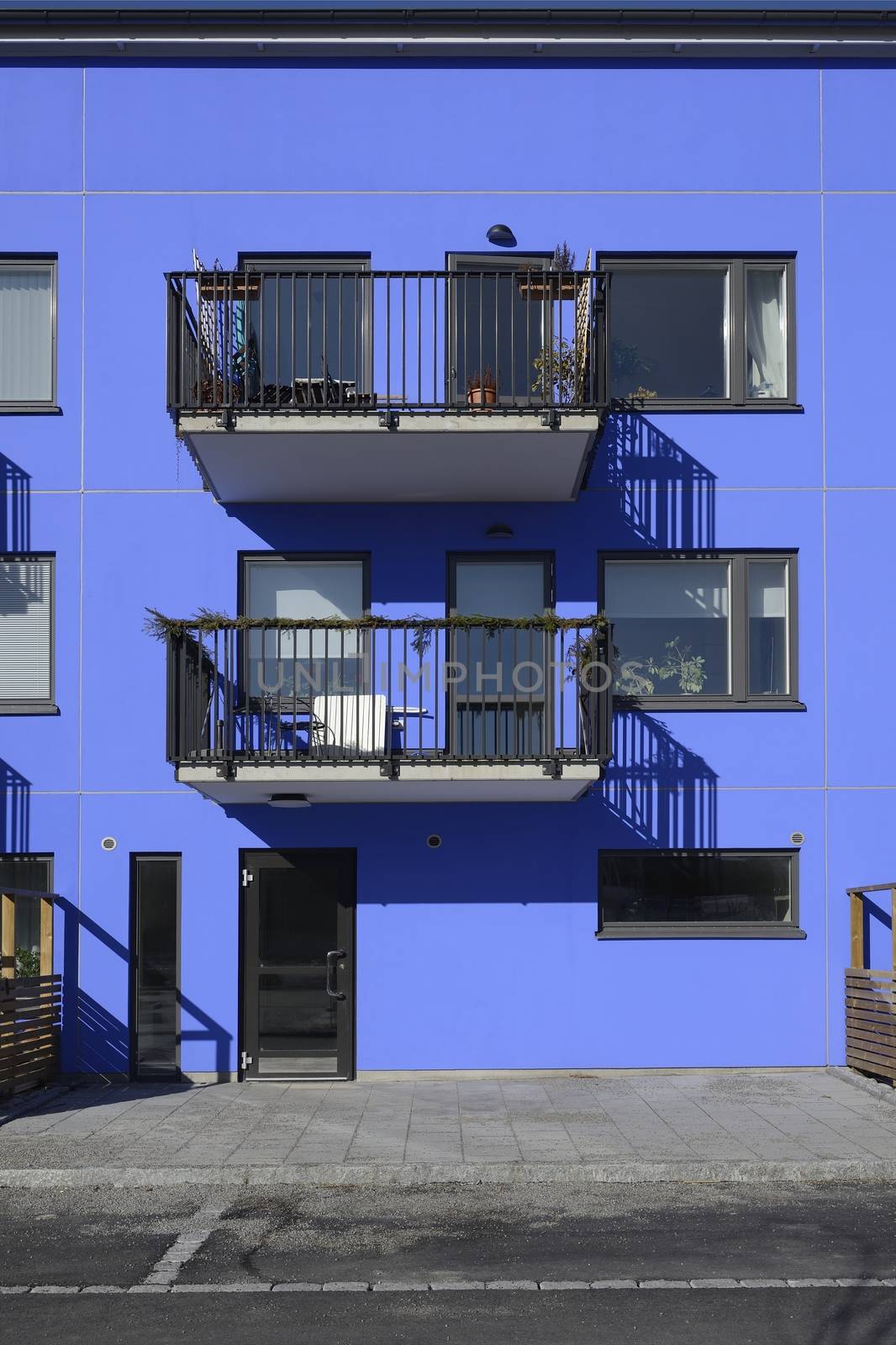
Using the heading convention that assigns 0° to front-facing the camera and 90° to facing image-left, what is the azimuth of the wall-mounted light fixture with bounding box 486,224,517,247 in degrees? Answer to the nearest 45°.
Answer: approximately 0°
